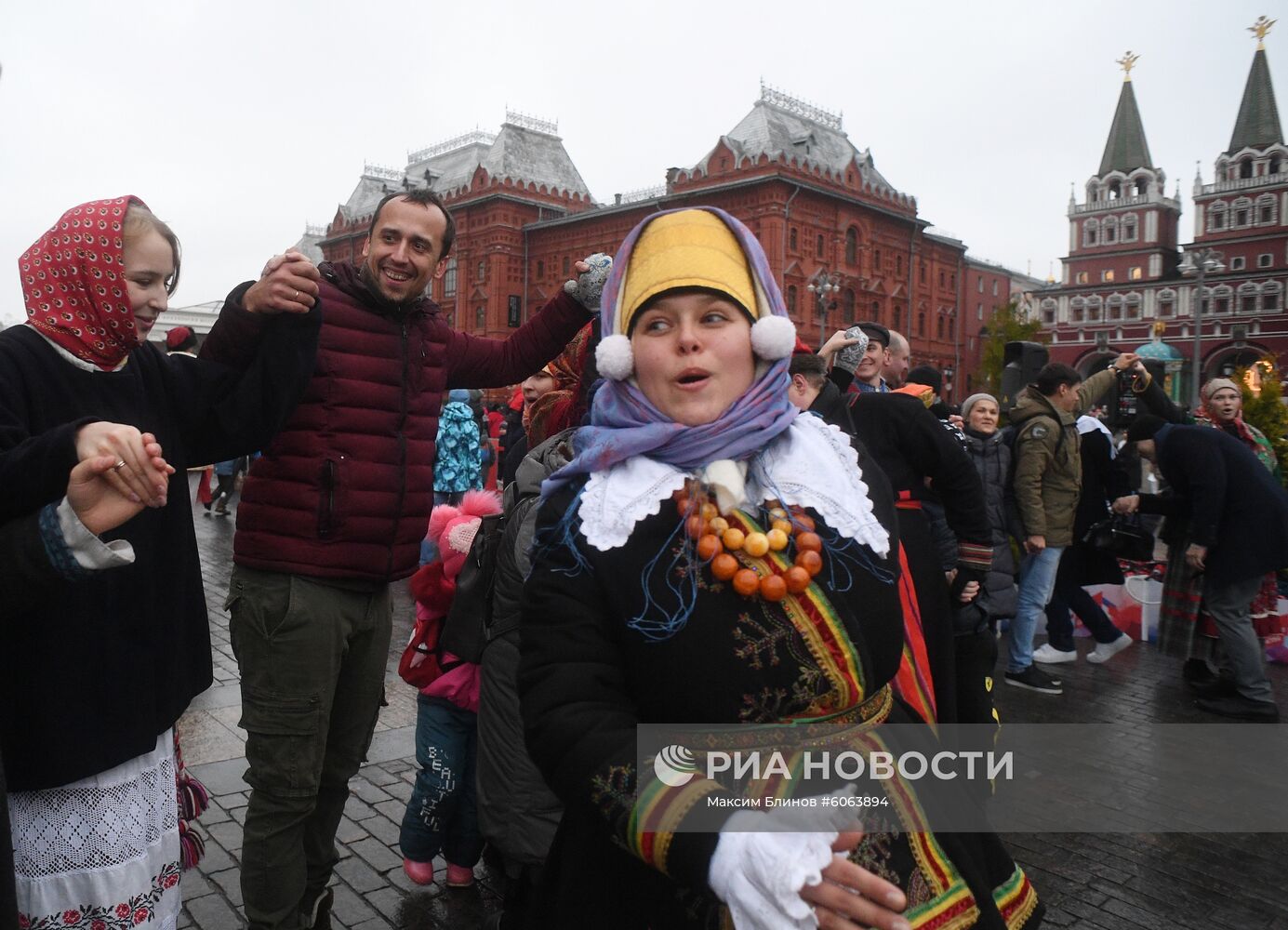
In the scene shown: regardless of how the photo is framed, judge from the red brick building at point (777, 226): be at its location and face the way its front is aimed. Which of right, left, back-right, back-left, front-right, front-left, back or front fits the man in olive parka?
front-left

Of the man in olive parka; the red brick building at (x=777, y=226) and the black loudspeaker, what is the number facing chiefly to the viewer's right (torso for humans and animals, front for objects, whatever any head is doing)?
1

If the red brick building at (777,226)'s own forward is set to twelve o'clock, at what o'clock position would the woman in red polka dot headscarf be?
The woman in red polka dot headscarf is roughly at 11 o'clock from the red brick building.

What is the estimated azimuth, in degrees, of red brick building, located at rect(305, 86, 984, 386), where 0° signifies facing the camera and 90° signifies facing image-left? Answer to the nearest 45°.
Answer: approximately 45°

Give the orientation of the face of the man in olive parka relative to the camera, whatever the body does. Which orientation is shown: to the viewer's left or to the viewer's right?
to the viewer's right

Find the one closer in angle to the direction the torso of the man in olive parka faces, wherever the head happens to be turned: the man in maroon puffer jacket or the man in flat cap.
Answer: the man in flat cap

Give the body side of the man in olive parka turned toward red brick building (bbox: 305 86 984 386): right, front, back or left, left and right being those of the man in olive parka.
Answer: left

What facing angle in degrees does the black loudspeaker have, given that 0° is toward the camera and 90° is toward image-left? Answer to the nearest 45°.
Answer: approximately 45°

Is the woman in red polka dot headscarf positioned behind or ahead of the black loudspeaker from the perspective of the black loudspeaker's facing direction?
ahead

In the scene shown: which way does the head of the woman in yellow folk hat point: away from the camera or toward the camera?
toward the camera

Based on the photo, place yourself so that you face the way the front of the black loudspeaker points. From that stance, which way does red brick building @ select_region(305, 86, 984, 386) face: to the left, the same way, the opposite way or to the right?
the same way

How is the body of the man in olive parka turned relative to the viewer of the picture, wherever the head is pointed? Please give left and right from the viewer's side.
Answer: facing to the right of the viewer

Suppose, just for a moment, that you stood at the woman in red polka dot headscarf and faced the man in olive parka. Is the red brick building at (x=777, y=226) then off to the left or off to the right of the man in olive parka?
left

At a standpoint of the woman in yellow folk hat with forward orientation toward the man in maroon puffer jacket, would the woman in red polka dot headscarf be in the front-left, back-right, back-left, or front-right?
front-left

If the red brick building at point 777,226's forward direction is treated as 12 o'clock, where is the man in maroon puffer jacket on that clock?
The man in maroon puffer jacket is roughly at 11 o'clock from the red brick building.

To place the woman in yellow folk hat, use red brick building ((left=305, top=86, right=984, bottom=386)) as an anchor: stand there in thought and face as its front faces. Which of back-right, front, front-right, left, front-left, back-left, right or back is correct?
front-left
